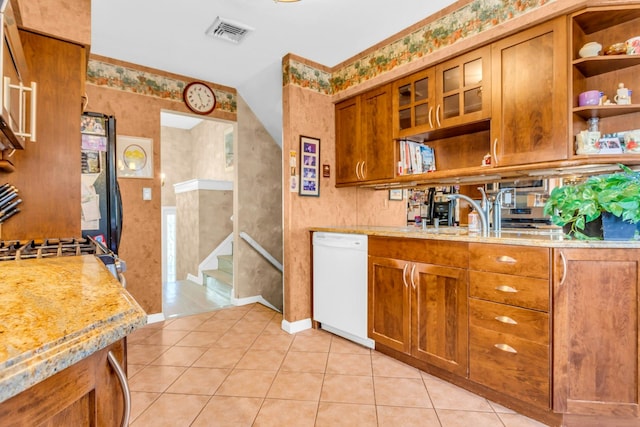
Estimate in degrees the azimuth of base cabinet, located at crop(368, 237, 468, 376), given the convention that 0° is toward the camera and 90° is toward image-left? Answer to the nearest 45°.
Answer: approximately 45°

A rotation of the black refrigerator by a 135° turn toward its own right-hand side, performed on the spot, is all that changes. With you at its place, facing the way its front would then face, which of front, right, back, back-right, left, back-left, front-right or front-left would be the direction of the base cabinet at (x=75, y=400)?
front-left

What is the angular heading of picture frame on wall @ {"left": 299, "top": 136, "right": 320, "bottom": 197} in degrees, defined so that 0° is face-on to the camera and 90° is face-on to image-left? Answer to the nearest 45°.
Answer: approximately 315°

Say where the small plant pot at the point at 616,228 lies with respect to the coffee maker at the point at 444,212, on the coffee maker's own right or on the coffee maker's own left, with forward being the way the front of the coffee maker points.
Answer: on the coffee maker's own left

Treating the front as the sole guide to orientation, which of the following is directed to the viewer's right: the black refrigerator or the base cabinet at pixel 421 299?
the black refrigerator

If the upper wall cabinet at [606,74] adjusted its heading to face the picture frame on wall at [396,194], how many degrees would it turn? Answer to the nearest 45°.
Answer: approximately 45° to its right

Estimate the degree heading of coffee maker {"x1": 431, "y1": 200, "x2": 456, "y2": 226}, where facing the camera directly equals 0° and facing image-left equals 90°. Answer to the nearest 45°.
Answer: approximately 45°

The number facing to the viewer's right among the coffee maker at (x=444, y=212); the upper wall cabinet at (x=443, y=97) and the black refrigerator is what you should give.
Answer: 1

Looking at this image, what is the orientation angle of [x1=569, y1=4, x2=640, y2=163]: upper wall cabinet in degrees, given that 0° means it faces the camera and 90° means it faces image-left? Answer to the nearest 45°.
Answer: approximately 45°

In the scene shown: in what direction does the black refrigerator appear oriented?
to the viewer's right
